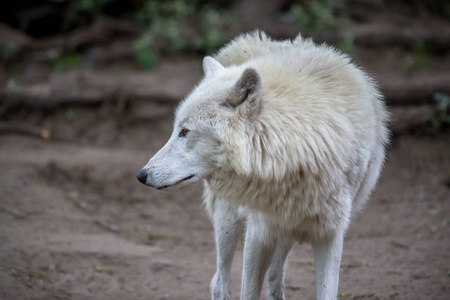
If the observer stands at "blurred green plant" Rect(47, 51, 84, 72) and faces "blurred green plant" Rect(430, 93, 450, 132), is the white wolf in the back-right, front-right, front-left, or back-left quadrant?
front-right

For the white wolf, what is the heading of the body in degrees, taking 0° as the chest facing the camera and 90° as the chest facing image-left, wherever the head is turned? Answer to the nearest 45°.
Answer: approximately 0°

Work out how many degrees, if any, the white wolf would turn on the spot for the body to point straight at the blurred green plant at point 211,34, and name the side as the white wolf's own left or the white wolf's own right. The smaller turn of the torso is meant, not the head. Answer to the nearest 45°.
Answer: approximately 180°

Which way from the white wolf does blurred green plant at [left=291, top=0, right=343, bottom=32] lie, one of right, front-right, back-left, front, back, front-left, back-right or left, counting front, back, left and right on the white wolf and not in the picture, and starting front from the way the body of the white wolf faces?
back

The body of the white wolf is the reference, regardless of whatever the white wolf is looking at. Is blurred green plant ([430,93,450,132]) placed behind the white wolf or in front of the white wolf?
behind

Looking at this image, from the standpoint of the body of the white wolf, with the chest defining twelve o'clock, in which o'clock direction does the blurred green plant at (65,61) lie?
The blurred green plant is roughly at 5 o'clock from the white wolf.

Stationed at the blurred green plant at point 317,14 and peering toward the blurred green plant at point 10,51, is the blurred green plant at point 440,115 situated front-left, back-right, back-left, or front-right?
back-left

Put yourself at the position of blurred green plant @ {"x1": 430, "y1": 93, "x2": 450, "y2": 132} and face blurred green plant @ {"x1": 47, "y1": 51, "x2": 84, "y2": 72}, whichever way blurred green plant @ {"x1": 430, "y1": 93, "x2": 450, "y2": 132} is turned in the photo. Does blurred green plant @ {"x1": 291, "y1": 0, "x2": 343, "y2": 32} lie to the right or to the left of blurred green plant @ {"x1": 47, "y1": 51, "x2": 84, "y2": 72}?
right

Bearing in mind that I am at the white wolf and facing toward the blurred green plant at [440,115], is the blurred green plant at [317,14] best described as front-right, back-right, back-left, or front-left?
front-left
